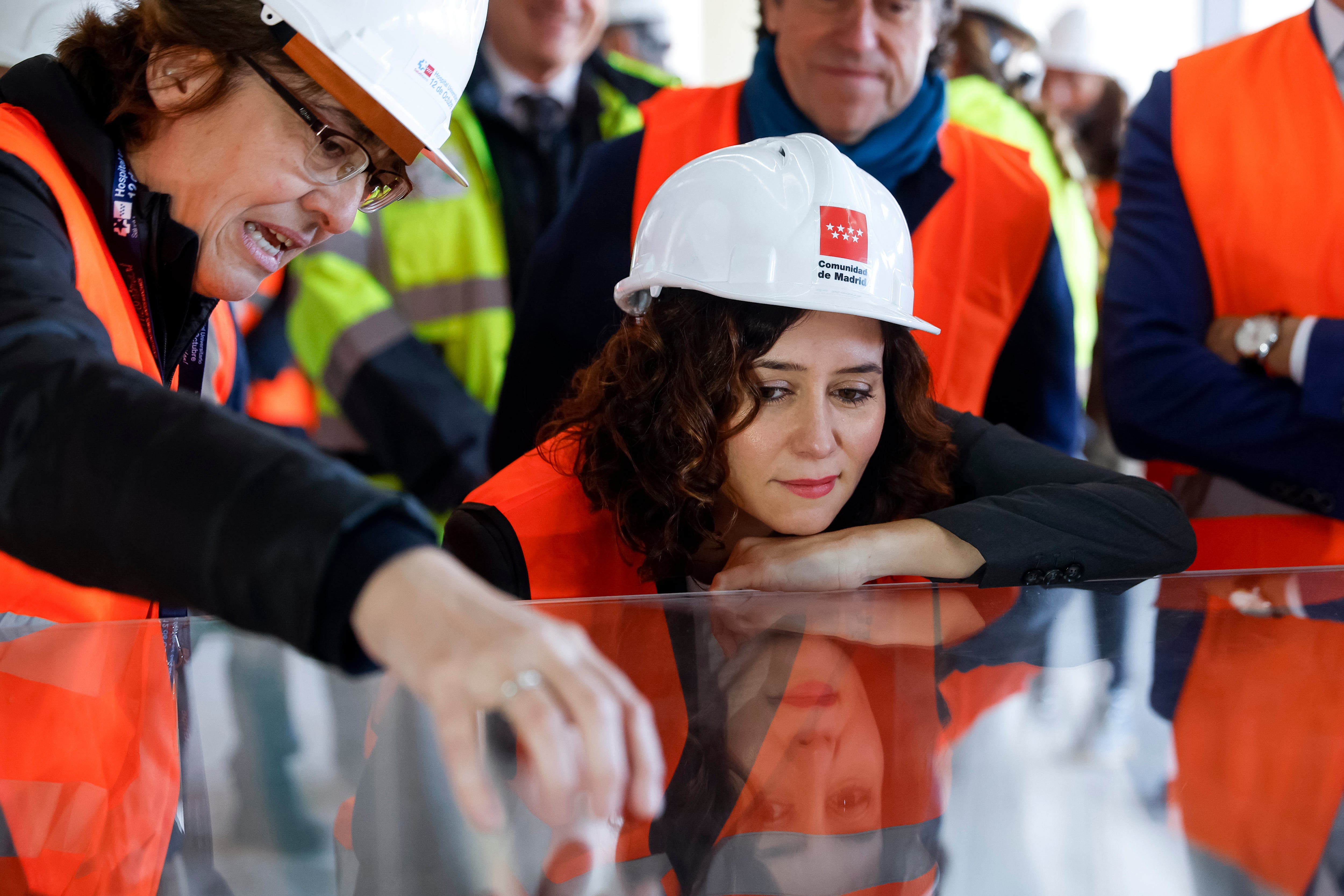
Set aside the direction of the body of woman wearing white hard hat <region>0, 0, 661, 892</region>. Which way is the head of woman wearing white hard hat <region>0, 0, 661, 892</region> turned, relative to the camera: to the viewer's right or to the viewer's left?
to the viewer's right

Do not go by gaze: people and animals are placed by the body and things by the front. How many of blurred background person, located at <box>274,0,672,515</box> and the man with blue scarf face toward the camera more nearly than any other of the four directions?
2

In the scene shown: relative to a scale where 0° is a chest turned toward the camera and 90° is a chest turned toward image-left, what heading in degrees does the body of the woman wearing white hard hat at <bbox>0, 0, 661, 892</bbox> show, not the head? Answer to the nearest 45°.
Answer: approximately 315°

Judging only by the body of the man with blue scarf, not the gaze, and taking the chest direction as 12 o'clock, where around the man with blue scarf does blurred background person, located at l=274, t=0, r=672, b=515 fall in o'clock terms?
The blurred background person is roughly at 4 o'clock from the man with blue scarf.

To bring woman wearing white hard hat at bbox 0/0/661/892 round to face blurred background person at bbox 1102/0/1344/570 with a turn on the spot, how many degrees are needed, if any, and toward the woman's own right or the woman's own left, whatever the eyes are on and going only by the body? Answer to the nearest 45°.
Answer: approximately 90° to the woman's own left

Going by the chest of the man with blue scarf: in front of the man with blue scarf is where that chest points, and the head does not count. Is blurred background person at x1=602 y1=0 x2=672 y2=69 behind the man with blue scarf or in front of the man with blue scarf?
behind

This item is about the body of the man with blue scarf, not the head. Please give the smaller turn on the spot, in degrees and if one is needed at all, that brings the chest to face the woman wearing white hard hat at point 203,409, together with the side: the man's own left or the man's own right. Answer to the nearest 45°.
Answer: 0° — they already face them

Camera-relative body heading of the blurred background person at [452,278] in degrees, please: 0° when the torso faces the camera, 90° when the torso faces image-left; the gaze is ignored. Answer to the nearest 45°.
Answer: approximately 0°

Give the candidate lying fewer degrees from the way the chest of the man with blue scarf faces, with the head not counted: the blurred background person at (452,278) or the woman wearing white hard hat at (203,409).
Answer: the woman wearing white hard hat
